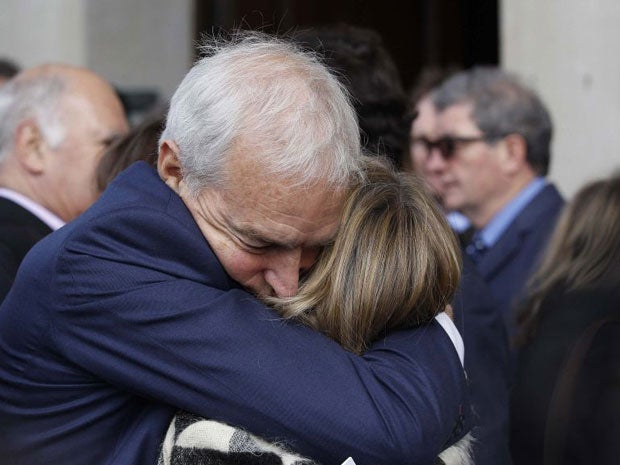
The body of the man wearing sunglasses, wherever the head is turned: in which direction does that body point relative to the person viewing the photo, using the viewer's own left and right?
facing to the left of the viewer

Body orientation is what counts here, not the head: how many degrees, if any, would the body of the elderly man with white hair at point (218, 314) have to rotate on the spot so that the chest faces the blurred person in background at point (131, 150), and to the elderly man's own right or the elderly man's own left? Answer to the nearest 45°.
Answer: approximately 135° to the elderly man's own left

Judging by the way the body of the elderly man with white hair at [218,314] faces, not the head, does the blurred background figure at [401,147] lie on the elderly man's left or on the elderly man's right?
on the elderly man's left

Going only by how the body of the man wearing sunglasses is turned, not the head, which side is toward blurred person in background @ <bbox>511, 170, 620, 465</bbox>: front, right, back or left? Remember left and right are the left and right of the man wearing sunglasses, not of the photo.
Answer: left

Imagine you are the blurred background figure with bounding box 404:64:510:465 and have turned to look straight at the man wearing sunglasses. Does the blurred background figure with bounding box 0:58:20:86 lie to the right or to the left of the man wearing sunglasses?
left

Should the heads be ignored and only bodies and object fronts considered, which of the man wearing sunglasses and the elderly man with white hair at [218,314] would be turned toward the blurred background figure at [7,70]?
the man wearing sunglasses

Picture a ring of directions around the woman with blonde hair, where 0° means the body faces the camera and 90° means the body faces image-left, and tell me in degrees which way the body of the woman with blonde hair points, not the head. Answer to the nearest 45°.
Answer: approximately 180°

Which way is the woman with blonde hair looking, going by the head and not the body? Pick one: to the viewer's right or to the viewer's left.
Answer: to the viewer's left
